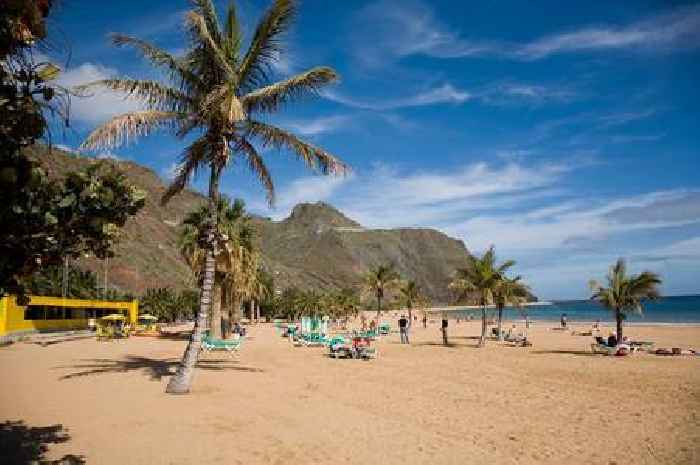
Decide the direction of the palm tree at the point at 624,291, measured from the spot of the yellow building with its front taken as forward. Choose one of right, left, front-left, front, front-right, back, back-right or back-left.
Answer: front

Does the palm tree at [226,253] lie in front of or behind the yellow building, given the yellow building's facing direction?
in front

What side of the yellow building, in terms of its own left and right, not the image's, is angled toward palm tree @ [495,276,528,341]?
front

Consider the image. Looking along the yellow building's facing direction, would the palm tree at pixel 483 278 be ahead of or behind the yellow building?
ahead

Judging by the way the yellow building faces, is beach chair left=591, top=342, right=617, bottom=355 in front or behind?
in front

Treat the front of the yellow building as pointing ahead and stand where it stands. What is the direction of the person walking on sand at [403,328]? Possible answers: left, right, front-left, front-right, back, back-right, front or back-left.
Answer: front

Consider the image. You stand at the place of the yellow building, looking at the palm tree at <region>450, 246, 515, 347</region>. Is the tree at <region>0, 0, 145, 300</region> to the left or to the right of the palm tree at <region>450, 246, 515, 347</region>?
right

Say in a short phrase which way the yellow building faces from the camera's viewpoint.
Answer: facing the viewer and to the right of the viewer
